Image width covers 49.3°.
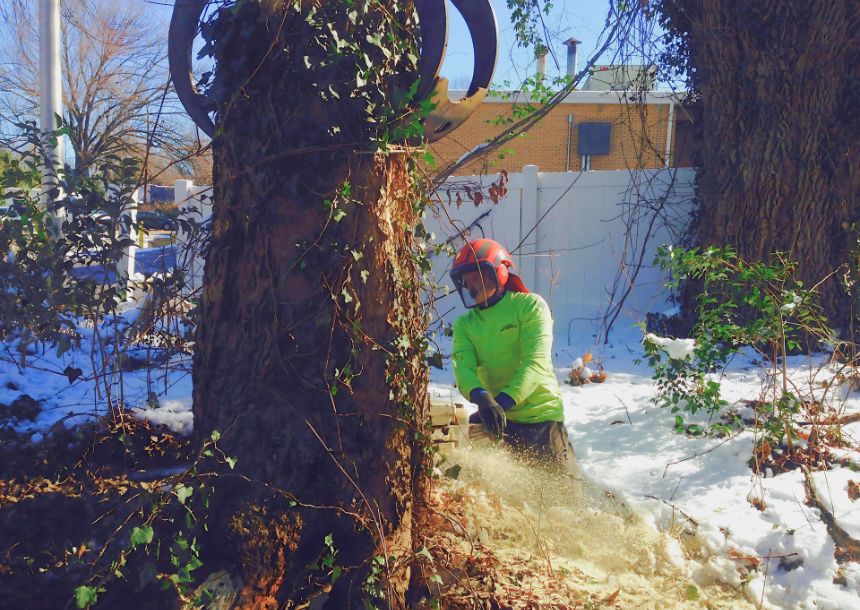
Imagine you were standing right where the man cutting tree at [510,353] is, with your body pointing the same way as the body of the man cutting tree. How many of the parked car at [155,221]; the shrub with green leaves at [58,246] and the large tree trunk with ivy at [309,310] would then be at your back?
0

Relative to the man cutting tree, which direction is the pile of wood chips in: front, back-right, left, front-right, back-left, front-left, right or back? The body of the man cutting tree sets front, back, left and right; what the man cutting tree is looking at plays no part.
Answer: front-left

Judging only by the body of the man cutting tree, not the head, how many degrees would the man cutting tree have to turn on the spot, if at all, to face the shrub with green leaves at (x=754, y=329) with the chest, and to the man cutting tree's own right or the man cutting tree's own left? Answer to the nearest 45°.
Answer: approximately 135° to the man cutting tree's own left

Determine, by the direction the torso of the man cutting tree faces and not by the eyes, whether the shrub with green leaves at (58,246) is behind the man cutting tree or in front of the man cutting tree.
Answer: in front

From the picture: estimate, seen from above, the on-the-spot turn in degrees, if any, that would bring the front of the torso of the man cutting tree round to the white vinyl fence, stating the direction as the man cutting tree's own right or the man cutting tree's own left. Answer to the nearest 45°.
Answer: approximately 135° to the man cutting tree's own right

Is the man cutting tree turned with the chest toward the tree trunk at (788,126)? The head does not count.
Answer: no

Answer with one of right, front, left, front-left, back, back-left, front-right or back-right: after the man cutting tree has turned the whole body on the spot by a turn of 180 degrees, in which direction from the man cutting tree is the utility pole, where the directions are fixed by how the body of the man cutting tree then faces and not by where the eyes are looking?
left

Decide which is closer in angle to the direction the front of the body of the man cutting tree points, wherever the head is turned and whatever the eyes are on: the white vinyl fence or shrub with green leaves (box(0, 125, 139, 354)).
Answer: the shrub with green leaves

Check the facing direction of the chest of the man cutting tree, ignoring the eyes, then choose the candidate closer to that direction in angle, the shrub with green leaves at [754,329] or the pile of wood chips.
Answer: the pile of wood chips

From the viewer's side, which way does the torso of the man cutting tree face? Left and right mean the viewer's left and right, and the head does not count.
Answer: facing the viewer and to the left of the viewer
